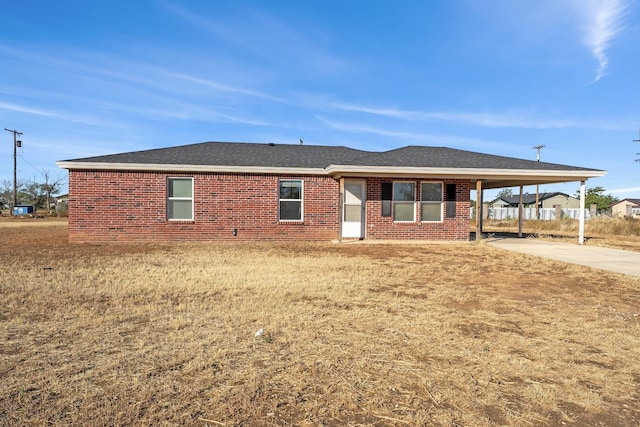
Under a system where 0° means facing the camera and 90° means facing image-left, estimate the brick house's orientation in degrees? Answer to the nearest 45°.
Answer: approximately 0°
